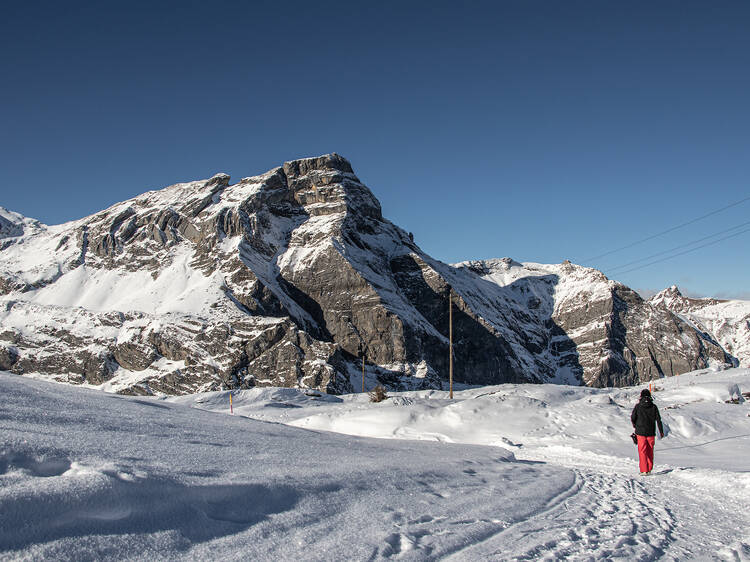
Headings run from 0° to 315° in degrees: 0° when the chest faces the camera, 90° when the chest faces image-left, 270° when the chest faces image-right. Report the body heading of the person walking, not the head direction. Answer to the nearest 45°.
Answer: approximately 180°
